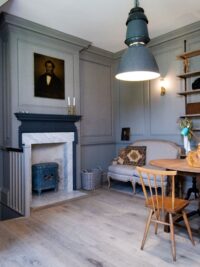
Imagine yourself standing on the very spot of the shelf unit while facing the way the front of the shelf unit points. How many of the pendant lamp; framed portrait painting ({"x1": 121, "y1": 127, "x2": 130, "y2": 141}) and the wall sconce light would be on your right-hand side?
2

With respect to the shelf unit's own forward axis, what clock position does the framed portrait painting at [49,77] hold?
The framed portrait painting is roughly at 1 o'clock from the shelf unit.

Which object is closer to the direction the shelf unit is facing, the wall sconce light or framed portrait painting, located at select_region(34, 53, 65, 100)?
the framed portrait painting

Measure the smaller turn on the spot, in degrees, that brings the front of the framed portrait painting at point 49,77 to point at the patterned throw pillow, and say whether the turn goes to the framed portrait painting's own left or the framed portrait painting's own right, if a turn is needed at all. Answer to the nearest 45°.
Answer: approximately 45° to the framed portrait painting's own left

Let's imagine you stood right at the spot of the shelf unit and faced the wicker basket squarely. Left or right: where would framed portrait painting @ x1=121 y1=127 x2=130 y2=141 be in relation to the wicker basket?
right

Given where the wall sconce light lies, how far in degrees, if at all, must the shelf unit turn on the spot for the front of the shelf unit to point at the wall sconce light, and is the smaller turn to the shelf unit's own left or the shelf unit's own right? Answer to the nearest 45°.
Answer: approximately 90° to the shelf unit's own right

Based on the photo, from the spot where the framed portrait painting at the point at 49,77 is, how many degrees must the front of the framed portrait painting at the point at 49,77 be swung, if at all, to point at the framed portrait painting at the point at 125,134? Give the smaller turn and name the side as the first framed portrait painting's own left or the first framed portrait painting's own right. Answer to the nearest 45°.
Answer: approximately 90° to the first framed portrait painting's own left

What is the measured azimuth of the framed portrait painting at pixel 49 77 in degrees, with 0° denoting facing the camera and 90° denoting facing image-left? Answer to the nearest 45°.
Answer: approximately 315°

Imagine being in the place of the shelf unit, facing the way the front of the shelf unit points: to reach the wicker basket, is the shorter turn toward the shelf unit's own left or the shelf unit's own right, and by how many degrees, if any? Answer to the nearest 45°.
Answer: approximately 45° to the shelf unit's own right

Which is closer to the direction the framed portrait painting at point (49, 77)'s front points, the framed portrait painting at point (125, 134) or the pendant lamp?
the pendant lamp
